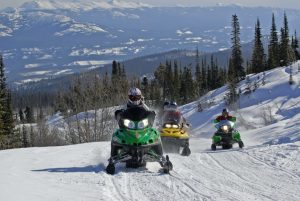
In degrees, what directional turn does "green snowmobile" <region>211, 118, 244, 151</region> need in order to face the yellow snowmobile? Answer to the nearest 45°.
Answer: approximately 45° to its right

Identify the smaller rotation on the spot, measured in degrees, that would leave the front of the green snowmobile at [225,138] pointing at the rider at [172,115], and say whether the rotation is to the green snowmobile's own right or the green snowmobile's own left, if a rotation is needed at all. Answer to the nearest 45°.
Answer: approximately 90° to the green snowmobile's own right

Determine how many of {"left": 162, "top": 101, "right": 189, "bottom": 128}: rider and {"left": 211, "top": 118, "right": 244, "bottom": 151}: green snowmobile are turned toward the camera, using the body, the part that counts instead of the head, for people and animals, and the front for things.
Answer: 2

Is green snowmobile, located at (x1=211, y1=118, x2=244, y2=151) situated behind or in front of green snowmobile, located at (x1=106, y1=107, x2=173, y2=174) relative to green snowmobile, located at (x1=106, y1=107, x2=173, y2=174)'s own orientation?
behind

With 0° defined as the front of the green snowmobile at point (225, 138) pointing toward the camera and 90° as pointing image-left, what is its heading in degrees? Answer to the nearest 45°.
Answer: approximately 0°
